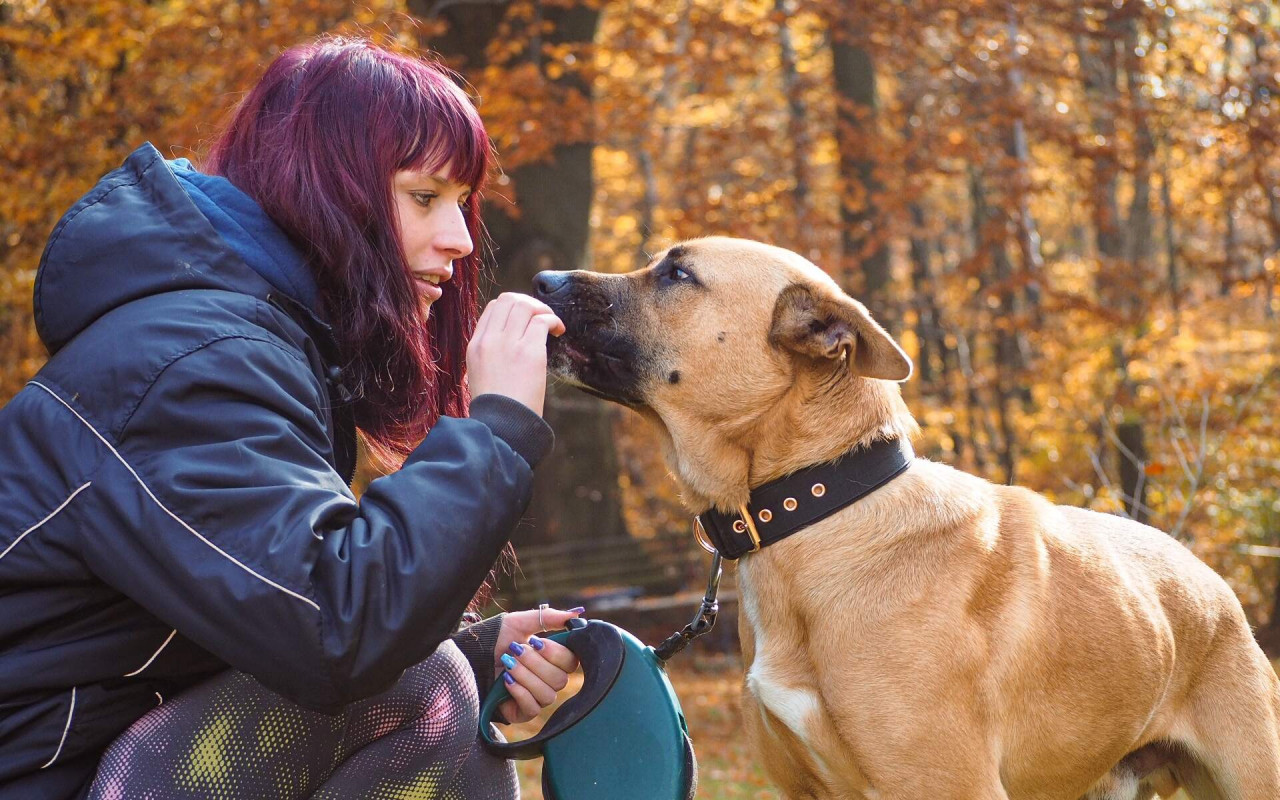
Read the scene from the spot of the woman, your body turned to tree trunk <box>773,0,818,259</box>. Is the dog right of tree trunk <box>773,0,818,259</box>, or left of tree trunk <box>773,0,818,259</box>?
right

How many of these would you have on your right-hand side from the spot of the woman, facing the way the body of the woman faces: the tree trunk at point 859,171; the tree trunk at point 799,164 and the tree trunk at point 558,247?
0

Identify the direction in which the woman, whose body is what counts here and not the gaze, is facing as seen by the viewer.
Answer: to the viewer's right

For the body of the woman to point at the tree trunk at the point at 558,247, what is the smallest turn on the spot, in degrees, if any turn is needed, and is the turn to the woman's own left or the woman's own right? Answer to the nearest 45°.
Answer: approximately 90° to the woman's own left

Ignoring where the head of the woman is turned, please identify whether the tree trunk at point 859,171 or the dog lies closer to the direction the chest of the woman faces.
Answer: the dog

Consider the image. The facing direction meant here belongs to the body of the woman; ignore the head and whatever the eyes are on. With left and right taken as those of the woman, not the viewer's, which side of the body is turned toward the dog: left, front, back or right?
front

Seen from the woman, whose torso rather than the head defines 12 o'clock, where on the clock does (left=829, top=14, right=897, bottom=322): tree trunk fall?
The tree trunk is roughly at 10 o'clock from the woman.

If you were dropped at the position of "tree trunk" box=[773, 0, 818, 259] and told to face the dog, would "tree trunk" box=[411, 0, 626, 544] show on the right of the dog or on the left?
right

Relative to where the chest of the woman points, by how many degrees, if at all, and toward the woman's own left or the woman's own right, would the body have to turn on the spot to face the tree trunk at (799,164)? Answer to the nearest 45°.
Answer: approximately 45° to the woman's own left

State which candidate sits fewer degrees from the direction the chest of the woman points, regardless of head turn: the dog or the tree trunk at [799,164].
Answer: the dog

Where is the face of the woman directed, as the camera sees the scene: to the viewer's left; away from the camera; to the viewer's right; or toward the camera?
to the viewer's right
